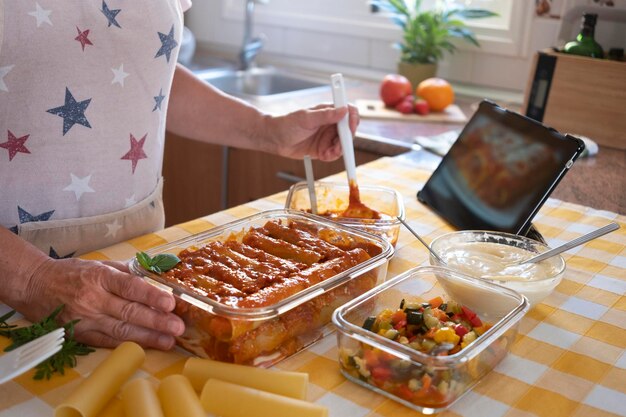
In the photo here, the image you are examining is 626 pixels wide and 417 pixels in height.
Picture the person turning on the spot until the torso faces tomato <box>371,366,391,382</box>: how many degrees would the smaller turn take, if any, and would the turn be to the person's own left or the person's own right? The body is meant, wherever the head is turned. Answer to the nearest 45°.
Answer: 0° — they already face it

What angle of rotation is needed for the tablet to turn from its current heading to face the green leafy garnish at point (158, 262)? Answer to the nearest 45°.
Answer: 0° — it already faces it

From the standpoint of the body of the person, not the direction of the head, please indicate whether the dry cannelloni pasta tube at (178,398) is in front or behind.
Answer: in front

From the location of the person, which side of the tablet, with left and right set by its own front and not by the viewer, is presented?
front

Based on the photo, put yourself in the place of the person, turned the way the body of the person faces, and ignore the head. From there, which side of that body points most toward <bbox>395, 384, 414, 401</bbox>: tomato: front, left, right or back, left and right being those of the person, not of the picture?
front

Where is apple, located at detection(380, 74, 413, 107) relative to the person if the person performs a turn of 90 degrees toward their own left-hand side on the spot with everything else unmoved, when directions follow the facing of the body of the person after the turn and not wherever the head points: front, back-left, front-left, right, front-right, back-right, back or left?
front

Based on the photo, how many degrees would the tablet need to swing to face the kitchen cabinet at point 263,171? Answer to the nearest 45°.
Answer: approximately 90° to its right

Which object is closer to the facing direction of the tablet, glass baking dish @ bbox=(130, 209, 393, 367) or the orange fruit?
the glass baking dish

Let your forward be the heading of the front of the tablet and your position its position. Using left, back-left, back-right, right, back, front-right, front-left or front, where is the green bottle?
back-right

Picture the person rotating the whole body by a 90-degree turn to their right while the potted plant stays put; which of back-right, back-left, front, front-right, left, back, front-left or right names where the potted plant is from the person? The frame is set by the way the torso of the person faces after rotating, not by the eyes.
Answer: back

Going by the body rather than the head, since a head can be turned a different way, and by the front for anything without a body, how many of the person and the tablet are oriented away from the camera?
0

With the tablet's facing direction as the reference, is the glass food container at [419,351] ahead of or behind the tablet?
ahead

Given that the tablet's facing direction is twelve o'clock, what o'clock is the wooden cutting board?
The wooden cutting board is roughly at 4 o'clock from the tablet.

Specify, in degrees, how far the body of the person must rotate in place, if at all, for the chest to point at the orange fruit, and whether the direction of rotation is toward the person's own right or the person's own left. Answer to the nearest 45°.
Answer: approximately 90° to the person's own left

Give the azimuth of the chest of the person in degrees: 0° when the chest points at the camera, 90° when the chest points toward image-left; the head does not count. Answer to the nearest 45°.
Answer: approximately 315°

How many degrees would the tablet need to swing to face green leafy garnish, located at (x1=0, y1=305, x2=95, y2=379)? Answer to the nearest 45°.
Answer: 0° — it already faces it
